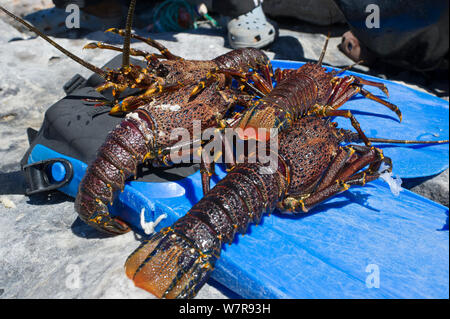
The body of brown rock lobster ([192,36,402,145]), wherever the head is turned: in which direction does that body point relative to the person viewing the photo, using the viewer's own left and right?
facing away from the viewer and to the right of the viewer

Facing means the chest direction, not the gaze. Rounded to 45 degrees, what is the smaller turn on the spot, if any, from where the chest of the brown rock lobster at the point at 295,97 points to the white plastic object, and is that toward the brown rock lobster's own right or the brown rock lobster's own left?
approximately 45° to the brown rock lobster's own left

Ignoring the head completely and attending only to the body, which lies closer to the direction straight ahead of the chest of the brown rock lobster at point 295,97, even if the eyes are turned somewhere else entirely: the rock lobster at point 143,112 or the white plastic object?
the white plastic object

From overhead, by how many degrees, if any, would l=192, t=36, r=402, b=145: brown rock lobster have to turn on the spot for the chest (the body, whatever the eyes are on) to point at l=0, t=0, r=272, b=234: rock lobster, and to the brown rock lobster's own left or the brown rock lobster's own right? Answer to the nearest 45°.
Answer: approximately 180°
